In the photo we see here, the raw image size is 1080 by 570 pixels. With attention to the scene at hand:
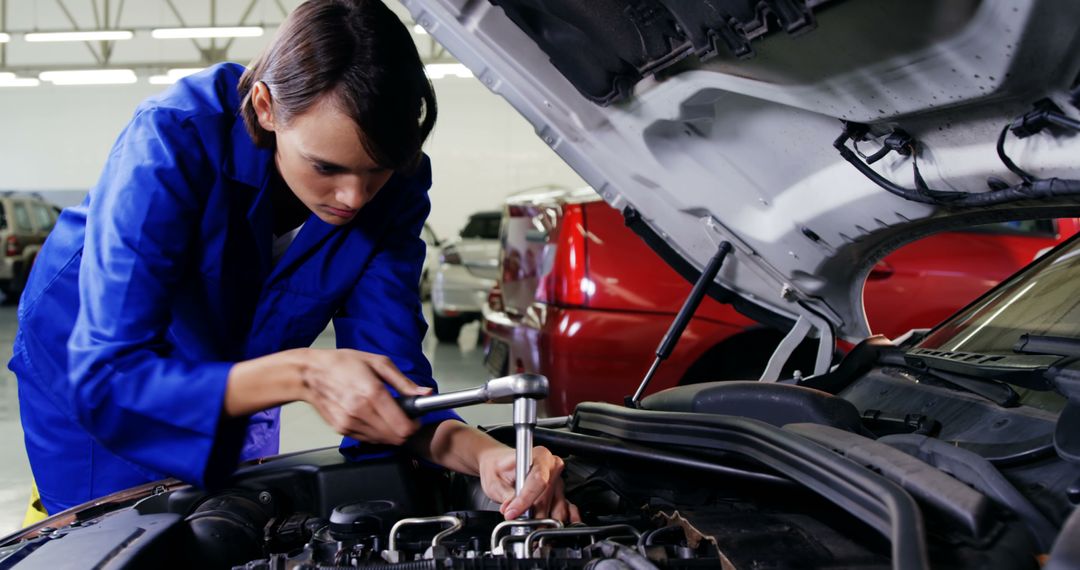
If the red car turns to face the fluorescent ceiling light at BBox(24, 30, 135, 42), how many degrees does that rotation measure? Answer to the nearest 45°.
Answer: approximately 90° to its left

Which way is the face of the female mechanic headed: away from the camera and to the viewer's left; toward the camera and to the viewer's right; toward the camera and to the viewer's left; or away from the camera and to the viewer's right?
toward the camera and to the viewer's right

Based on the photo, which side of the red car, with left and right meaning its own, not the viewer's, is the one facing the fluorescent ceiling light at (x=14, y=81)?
left

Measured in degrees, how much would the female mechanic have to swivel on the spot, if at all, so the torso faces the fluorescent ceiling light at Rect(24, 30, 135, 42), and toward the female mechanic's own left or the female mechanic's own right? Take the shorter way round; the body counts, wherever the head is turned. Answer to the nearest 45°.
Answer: approximately 135° to the female mechanic's own left

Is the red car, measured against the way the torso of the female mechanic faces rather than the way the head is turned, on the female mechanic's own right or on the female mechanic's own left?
on the female mechanic's own left

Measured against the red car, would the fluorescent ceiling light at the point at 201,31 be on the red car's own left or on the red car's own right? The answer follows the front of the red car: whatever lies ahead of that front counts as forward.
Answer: on the red car's own left

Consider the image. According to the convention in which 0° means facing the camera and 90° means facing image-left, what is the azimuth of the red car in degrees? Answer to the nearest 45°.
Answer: approximately 225°

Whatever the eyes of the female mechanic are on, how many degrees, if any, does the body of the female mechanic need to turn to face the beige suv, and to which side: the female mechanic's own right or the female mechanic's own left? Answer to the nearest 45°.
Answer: approximately 135° to the female mechanic's own left

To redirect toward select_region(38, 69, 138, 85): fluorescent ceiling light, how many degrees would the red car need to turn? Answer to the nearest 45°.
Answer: approximately 90° to its left

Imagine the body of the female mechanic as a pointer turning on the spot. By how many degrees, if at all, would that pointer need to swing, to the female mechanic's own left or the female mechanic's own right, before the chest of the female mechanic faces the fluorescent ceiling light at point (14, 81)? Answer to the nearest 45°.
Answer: approximately 135° to the female mechanic's own left

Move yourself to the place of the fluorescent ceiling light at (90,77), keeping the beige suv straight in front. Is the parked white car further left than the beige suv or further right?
left

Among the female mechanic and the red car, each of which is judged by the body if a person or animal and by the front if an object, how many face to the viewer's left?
0
